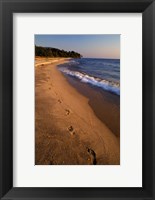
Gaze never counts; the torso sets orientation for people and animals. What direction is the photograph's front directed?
toward the camera
